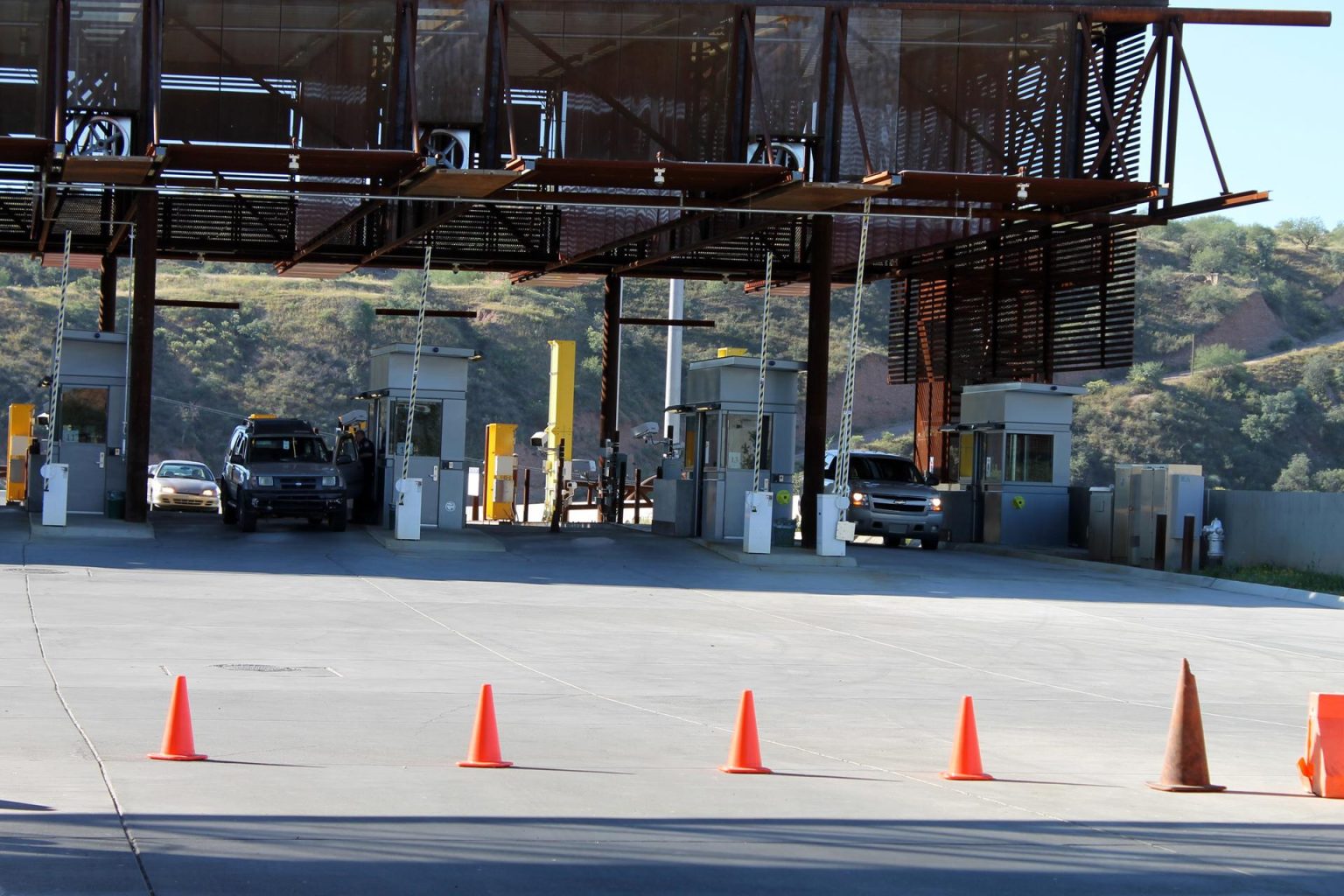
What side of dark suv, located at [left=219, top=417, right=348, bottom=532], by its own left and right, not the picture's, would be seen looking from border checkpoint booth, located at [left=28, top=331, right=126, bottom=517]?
right

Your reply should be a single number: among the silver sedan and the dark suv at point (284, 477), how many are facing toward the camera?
2

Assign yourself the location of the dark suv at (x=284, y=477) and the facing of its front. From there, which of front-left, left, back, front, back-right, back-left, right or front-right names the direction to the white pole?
back-left

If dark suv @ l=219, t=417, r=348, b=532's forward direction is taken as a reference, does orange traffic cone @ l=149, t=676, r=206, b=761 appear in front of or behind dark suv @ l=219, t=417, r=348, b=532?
in front

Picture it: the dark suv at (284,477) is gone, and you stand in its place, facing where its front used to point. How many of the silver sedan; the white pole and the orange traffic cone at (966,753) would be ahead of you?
1

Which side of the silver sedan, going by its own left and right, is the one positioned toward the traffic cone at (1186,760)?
front

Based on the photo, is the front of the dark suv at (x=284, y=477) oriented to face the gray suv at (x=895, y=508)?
no

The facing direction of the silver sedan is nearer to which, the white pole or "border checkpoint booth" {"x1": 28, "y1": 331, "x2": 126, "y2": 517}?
the border checkpoint booth

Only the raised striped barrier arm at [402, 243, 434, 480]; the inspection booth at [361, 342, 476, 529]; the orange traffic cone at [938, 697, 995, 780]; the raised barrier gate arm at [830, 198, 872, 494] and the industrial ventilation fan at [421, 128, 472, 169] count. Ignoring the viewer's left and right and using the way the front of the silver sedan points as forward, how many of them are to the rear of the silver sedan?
0

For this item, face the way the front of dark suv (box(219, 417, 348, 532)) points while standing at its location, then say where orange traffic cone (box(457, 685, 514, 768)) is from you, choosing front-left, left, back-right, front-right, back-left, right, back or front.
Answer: front

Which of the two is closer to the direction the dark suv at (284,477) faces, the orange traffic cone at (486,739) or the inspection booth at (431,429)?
the orange traffic cone

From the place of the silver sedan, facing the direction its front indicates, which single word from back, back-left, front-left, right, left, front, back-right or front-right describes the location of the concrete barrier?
front-left

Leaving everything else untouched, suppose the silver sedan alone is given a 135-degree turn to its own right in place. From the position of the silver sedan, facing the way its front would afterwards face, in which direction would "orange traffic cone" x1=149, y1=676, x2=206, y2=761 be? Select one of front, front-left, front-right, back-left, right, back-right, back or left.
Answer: back-left

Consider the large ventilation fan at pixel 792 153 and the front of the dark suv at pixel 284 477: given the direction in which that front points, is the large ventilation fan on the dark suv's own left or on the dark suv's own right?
on the dark suv's own left

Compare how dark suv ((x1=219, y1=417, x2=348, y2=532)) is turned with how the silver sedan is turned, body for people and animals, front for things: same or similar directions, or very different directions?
same or similar directions

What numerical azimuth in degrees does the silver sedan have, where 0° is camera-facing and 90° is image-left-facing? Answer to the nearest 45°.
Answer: approximately 0°

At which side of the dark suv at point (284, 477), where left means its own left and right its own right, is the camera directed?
front
